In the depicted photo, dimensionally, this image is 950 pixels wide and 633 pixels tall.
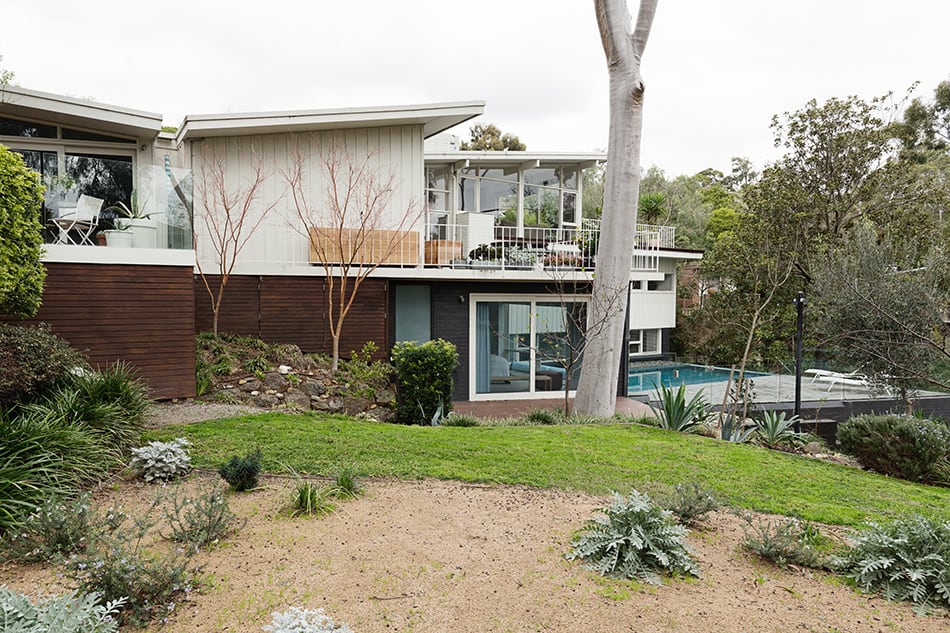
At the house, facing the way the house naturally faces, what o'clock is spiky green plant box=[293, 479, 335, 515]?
The spiky green plant is roughly at 12 o'clock from the house.

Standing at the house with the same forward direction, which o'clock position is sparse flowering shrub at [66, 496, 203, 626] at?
The sparse flowering shrub is roughly at 12 o'clock from the house.

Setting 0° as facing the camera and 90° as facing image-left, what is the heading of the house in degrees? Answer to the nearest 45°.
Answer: approximately 0°

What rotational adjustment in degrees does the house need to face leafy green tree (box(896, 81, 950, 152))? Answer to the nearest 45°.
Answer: approximately 135° to its left

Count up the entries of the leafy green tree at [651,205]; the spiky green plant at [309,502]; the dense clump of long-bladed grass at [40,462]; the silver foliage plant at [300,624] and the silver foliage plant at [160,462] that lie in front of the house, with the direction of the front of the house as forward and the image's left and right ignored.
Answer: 4

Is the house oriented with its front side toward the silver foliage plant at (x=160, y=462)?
yes

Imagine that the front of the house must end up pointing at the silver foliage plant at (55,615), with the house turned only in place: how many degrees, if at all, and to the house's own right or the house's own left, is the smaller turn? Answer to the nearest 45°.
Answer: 0° — it already faces it

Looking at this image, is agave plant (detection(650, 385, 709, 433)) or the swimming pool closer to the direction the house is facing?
the agave plant

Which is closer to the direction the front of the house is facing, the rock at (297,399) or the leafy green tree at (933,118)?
the rock
